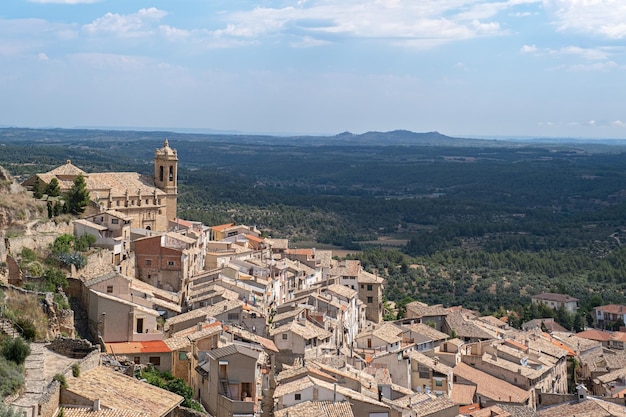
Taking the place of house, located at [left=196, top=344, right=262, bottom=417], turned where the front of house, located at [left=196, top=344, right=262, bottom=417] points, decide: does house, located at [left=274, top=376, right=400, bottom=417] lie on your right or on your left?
on your left

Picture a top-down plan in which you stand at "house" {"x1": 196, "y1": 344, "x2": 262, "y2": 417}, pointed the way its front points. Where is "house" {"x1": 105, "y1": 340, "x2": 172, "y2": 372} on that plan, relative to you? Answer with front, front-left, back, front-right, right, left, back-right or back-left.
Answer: back-right

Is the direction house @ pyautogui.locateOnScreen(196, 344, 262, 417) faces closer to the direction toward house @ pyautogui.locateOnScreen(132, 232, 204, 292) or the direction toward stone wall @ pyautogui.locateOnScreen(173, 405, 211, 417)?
the stone wall

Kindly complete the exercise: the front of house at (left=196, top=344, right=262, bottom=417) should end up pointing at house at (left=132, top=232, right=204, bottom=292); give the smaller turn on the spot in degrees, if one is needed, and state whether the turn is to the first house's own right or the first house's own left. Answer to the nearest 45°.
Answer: approximately 180°

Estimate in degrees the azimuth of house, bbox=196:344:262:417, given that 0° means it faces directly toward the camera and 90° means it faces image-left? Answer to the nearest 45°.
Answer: approximately 0°

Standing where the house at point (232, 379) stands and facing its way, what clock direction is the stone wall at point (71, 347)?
The stone wall is roughly at 2 o'clock from the house.

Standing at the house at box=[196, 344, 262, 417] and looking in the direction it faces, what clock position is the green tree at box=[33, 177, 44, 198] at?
The green tree is roughly at 5 o'clock from the house.

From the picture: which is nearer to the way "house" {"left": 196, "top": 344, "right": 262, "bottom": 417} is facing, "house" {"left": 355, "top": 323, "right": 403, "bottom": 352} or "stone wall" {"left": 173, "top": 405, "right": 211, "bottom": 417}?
the stone wall

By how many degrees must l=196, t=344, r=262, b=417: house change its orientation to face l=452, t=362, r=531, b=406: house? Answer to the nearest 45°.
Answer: approximately 135° to its left

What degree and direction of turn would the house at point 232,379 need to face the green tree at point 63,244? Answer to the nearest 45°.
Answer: approximately 135° to its right

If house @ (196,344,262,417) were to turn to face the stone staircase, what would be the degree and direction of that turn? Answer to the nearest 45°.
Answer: approximately 45° to its right

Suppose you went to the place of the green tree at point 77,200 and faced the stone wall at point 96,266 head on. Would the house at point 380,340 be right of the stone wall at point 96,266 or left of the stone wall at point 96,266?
left

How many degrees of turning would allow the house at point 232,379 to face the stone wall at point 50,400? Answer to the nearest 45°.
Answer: approximately 45° to its right

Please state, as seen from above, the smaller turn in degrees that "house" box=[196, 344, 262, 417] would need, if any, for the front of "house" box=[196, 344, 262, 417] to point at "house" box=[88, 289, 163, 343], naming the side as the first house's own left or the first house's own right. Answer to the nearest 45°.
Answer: approximately 135° to the first house's own right

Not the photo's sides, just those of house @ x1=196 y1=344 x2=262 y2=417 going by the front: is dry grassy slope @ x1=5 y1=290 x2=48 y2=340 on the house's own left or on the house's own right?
on the house's own right
